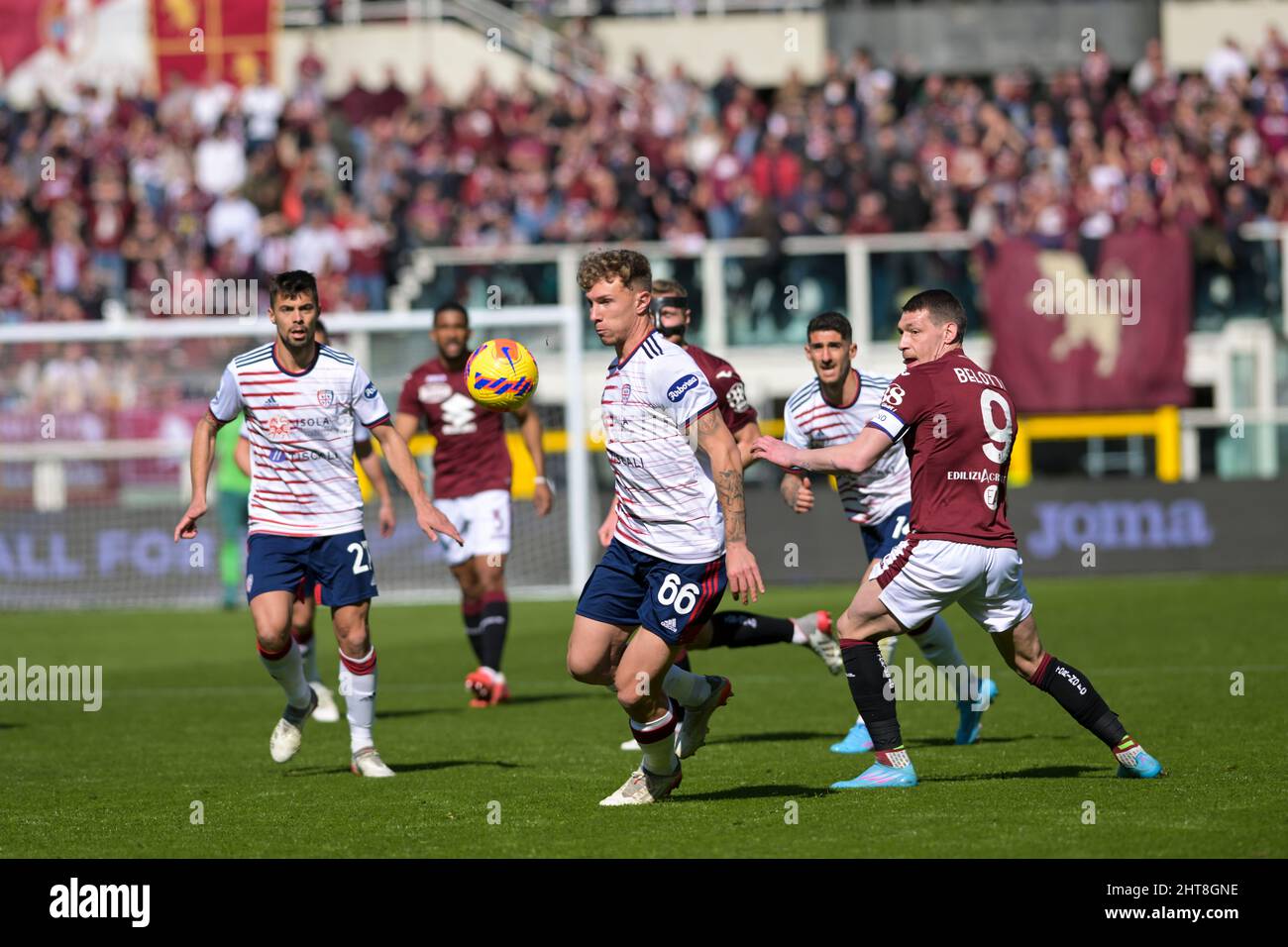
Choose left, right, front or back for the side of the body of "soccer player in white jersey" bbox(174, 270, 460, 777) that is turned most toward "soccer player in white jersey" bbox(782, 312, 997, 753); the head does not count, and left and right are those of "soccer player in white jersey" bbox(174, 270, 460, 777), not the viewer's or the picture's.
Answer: left

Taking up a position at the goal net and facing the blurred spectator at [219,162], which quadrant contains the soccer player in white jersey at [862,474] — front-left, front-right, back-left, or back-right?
back-right

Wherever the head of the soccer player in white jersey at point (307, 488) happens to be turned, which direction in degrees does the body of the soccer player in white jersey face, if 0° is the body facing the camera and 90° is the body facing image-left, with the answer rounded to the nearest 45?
approximately 0°

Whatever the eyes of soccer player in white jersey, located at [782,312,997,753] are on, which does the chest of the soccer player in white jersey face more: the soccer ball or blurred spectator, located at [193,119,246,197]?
the soccer ball

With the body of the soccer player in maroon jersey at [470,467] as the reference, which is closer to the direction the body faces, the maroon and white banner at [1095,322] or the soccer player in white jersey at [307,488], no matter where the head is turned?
the soccer player in white jersey

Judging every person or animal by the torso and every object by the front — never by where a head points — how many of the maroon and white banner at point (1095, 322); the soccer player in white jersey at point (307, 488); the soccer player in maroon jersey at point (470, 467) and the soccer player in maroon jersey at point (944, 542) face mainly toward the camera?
3

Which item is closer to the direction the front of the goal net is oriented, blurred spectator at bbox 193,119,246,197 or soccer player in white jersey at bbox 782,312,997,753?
the soccer player in white jersey

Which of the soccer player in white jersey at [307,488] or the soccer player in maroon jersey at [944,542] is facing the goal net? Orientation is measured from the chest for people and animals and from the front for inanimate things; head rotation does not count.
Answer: the soccer player in maroon jersey

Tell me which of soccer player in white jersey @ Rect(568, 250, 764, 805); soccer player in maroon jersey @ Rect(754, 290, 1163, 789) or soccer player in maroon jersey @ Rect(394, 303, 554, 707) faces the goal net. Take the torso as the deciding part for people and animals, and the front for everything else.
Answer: soccer player in maroon jersey @ Rect(754, 290, 1163, 789)

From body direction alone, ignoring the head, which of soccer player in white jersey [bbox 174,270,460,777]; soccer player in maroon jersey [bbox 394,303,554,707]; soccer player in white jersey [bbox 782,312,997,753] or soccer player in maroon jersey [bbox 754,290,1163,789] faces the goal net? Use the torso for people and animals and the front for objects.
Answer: soccer player in maroon jersey [bbox 754,290,1163,789]

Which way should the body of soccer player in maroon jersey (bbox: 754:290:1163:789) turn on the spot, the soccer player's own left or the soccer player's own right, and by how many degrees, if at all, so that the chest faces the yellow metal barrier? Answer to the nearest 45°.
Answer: approximately 45° to the soccer player's own right

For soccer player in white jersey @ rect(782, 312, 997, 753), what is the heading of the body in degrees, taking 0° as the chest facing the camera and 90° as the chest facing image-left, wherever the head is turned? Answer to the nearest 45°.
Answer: approximately 45°
